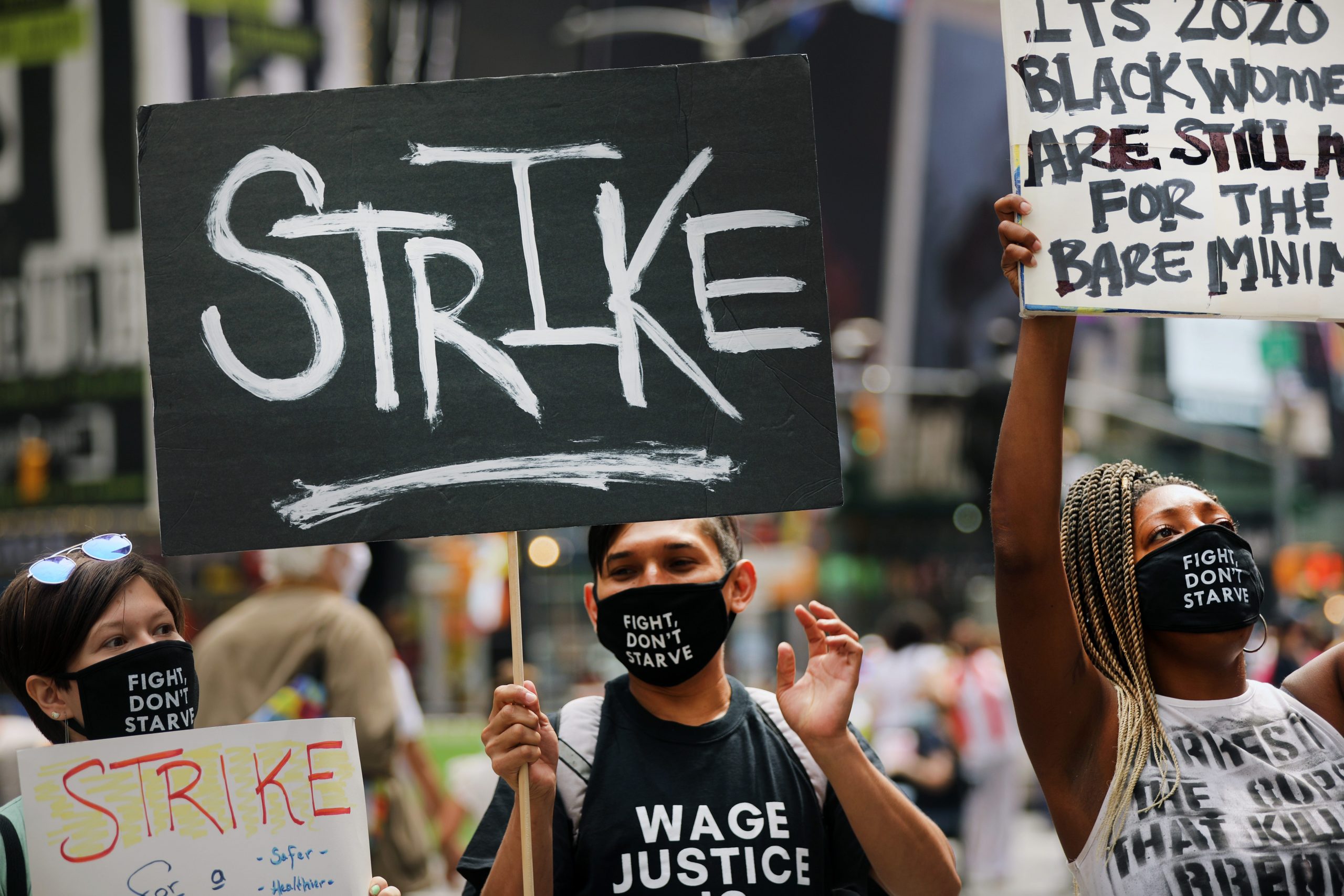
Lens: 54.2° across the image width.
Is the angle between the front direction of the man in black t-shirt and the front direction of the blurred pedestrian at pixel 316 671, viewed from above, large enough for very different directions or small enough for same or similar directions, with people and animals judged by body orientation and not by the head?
very different directions

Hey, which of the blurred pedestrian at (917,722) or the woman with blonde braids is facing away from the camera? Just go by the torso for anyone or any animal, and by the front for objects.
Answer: the blurred pedestrian

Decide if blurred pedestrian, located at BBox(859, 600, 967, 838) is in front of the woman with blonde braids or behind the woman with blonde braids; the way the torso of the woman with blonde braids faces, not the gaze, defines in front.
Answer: behind

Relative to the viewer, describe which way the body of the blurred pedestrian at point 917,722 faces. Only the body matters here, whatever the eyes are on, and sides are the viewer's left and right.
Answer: facing away from the viewer

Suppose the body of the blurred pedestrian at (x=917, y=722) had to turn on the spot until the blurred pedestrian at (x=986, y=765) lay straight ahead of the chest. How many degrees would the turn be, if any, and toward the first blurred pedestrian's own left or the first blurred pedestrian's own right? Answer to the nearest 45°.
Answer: approximately 90° to the first blurred pedestrian's own right

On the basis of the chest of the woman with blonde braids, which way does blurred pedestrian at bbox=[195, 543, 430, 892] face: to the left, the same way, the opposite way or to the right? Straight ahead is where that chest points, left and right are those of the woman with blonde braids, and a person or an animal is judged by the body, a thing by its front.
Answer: the opposite way

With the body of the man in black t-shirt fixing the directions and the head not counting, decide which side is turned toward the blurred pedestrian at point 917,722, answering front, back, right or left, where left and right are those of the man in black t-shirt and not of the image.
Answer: back

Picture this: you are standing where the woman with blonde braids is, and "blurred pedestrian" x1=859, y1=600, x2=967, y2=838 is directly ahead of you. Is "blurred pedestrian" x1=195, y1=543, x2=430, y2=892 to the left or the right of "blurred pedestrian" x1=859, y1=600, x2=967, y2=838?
left

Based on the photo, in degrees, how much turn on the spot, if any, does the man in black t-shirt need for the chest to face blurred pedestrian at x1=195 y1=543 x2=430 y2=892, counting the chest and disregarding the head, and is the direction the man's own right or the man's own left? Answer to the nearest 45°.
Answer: approximately 135° to the man's own right

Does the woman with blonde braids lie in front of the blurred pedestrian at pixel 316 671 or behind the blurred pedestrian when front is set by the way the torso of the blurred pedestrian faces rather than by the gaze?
behind

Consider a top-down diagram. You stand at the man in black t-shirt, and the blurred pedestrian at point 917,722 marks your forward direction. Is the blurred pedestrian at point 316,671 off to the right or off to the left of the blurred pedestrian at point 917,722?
left

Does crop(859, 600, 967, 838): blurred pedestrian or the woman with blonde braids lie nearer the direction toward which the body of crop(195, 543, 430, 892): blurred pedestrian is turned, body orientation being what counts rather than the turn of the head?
the blurred pedestrian

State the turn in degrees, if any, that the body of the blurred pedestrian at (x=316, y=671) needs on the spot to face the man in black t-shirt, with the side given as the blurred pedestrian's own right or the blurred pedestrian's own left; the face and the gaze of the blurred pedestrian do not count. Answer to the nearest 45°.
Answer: approximately 180°

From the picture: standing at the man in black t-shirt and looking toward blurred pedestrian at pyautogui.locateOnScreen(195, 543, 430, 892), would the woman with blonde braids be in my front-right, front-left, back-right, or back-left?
back-right

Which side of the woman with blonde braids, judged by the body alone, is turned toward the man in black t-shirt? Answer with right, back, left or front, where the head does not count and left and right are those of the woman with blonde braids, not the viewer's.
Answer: right

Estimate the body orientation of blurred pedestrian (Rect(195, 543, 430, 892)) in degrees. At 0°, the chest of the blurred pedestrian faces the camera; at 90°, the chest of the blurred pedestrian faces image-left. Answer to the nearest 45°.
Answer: approximately 180°

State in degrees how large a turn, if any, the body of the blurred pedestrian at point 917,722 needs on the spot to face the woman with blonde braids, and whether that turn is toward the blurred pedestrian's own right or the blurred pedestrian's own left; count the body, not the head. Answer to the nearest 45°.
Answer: approximately 180°
